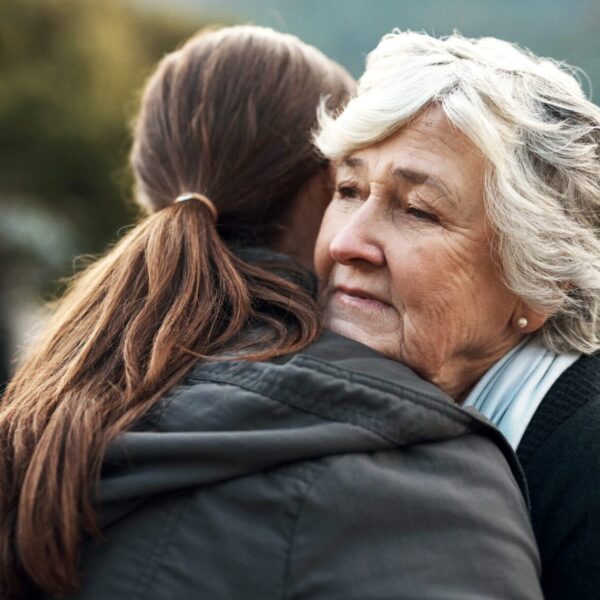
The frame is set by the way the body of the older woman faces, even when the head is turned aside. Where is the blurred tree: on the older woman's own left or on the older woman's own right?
on the older woman's own right

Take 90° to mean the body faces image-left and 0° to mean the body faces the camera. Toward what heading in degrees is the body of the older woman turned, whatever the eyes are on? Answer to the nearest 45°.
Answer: approximately 45°

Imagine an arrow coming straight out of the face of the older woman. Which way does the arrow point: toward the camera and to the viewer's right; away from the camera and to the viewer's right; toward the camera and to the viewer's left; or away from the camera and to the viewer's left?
toward the camera and to the viewer's left
